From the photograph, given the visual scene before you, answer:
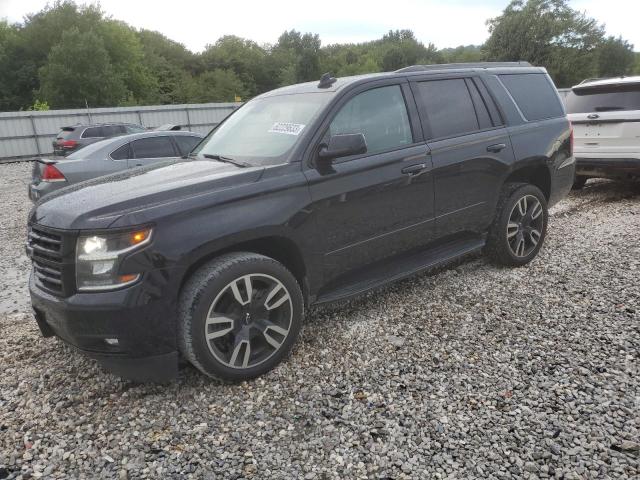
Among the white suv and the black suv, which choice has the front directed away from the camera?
the white suv

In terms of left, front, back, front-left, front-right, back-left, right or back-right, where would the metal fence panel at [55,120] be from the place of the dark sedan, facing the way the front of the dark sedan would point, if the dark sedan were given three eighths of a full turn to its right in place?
back

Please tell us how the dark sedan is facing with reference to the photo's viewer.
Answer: facing away from the viewer and to the right of the viewer

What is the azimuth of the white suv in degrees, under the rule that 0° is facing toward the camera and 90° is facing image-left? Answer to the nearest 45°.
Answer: approximately 180°

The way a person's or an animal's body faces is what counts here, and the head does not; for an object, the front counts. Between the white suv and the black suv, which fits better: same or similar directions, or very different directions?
very different directions

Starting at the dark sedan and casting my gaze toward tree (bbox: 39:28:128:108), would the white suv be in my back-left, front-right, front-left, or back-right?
back-right

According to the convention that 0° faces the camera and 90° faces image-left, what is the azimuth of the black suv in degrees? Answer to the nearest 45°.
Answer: approximately 45°

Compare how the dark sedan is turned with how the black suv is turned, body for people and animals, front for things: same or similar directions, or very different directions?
very different directions

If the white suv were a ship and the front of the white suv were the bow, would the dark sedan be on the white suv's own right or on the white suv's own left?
on the white suv's own left

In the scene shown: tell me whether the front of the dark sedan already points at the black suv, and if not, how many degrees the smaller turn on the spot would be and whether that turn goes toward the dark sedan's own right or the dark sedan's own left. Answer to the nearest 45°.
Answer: approximately 135° to the dark sedan's own right

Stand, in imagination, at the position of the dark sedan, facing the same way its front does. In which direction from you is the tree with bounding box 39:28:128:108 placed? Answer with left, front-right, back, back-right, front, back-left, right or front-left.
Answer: front-left

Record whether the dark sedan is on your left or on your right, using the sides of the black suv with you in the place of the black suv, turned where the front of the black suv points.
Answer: on your right
